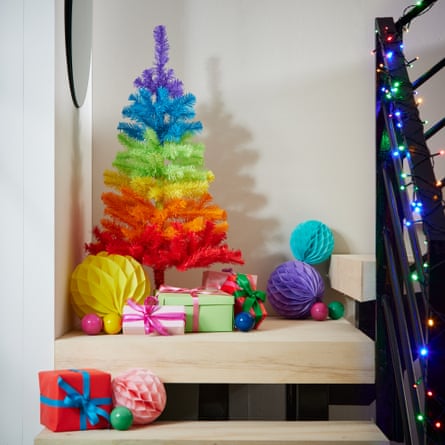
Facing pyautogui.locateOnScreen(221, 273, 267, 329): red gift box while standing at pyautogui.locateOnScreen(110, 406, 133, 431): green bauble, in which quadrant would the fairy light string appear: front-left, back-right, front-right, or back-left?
front-right

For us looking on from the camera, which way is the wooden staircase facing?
facing the viewer

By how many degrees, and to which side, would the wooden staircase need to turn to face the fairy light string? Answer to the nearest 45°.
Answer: approximately 45° to its left
